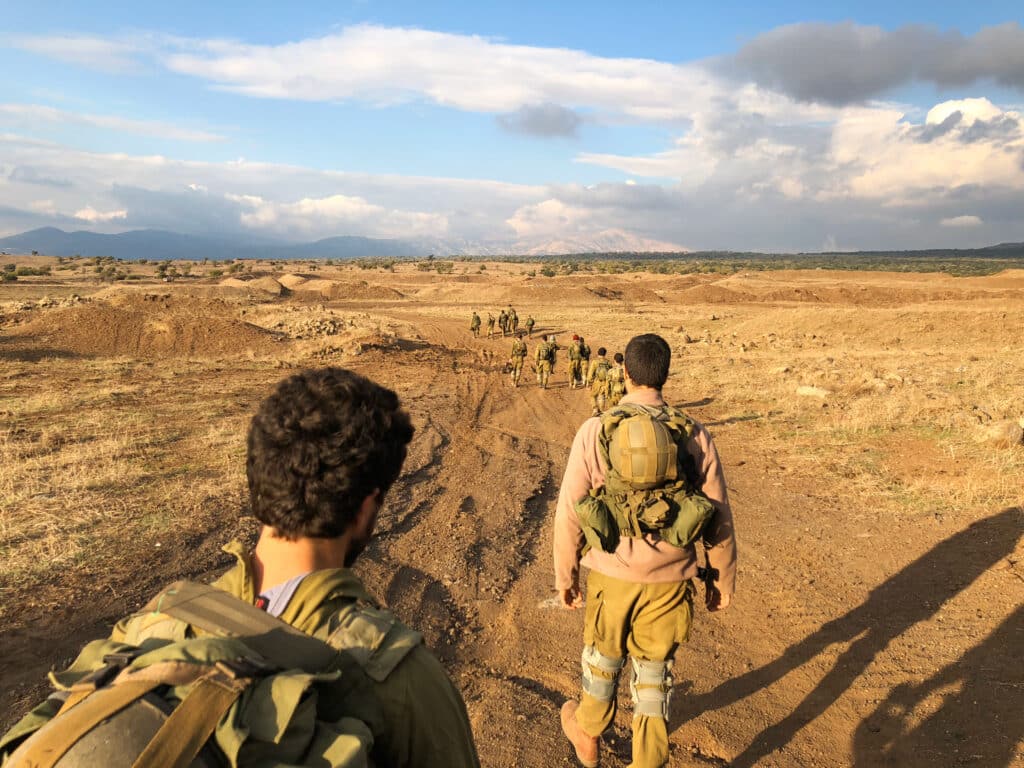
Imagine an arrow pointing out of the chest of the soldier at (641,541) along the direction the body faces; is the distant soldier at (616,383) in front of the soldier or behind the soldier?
in front

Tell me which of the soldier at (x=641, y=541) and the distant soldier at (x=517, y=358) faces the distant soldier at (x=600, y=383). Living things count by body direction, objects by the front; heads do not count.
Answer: the soldier

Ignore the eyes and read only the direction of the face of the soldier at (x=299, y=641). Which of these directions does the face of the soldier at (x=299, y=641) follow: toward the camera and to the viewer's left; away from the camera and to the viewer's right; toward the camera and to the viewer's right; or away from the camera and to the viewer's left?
away from the camera and to the viewer's right

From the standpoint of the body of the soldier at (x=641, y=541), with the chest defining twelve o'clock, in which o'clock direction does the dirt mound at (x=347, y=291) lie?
The dirt mound is roughly at 11 o'clock from the soldier.

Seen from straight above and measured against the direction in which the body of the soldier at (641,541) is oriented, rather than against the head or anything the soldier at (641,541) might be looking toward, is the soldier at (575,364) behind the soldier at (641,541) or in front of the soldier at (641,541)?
in front

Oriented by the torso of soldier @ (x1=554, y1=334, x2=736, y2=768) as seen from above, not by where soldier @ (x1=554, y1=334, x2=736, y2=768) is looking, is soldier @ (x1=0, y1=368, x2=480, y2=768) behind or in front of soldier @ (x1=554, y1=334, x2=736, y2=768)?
behind

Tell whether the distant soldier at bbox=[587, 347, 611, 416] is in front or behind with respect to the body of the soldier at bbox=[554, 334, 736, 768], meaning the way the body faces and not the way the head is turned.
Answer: in front

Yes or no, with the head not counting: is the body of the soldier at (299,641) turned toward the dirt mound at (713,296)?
yes

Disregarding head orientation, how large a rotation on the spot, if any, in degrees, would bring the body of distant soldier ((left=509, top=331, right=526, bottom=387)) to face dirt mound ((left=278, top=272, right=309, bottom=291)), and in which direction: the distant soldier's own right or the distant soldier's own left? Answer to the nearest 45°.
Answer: approximately 45° to the distant soldier's own left

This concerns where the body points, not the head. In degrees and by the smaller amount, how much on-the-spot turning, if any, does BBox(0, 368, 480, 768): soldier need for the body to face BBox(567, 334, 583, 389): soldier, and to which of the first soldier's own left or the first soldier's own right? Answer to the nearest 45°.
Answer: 0° — they already face them

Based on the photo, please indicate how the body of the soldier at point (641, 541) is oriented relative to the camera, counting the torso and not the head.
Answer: away from the camera

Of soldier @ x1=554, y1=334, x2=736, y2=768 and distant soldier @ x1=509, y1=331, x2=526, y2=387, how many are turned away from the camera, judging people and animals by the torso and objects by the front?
2

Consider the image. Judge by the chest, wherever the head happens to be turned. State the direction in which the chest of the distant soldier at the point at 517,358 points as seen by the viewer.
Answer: away from the camera

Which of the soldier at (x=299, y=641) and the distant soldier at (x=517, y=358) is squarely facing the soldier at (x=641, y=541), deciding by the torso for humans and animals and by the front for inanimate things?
the soldier at (x=299, y=641)

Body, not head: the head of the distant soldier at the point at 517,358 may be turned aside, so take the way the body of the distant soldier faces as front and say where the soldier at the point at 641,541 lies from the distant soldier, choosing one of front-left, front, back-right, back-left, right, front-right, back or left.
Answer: back
